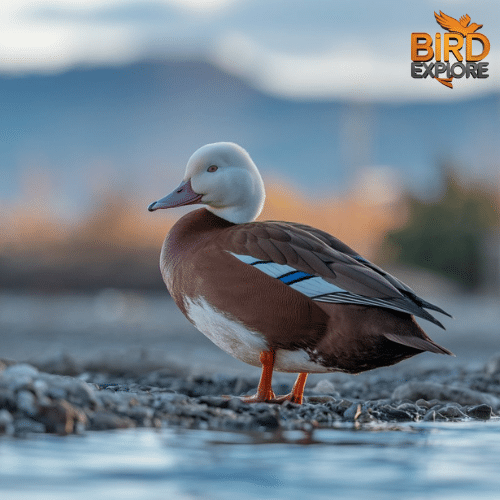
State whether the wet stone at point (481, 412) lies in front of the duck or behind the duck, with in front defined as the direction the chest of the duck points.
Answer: behind

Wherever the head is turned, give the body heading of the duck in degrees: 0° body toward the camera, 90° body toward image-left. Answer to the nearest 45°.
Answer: approximately 90°
